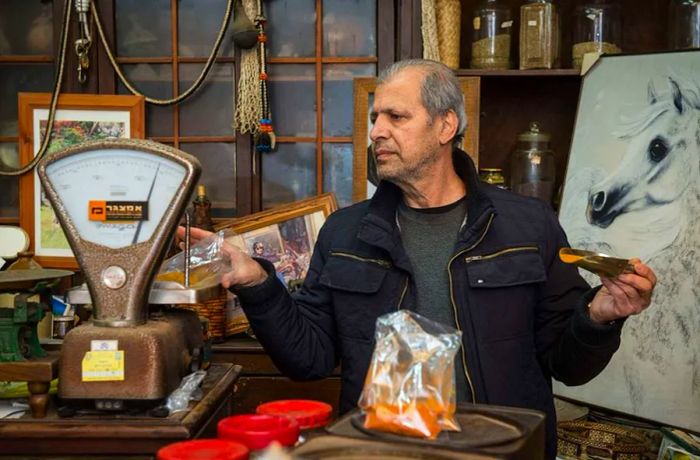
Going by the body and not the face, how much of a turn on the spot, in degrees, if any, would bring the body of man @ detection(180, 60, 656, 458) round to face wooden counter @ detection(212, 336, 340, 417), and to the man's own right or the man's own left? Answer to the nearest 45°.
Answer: approximately 135° to the man's own right

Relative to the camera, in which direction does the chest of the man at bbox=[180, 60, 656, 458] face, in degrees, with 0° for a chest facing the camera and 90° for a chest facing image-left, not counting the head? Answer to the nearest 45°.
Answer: approximately 0°

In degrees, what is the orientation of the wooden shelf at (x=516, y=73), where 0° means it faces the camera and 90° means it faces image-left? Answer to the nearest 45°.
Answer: approximately 0°

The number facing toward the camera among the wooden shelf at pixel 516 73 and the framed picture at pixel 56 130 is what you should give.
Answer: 2
